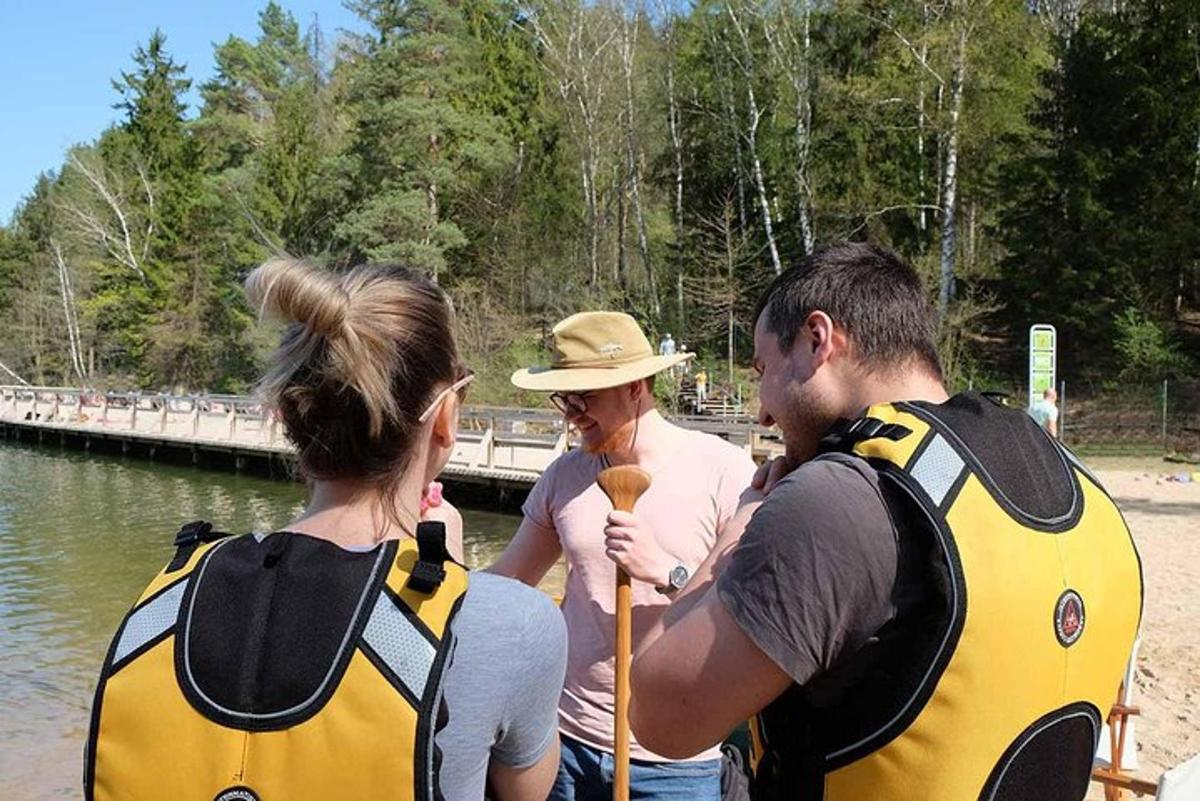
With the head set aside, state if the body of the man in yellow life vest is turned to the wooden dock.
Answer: yes

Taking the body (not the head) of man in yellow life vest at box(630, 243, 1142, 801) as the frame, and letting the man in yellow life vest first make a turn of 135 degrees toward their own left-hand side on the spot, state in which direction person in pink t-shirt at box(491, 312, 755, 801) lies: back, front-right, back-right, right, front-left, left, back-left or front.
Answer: back-right

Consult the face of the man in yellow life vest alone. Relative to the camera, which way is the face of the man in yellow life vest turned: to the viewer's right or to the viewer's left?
to the viewer's left

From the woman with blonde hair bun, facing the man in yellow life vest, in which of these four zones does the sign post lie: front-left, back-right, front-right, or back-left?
front-left

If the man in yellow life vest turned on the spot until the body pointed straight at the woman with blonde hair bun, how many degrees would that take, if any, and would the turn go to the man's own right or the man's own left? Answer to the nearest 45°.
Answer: approximately 90° to the man's own left

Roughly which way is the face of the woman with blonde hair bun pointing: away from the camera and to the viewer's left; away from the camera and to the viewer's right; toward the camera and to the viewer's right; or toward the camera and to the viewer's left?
away from the camera and to the viewer's right

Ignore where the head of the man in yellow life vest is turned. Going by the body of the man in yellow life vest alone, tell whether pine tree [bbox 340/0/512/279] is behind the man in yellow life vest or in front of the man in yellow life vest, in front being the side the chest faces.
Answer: in front

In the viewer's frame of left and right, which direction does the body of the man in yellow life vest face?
facing away from the viewer and to the left of the viewer

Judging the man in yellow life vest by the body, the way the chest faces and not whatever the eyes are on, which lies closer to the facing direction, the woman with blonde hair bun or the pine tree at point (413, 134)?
the pine tree

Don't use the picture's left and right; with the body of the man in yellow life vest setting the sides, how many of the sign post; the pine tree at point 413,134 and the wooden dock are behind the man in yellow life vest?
0

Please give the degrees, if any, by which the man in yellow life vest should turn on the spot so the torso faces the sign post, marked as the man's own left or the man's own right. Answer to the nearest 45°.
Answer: approximately 45° to the man's own right
